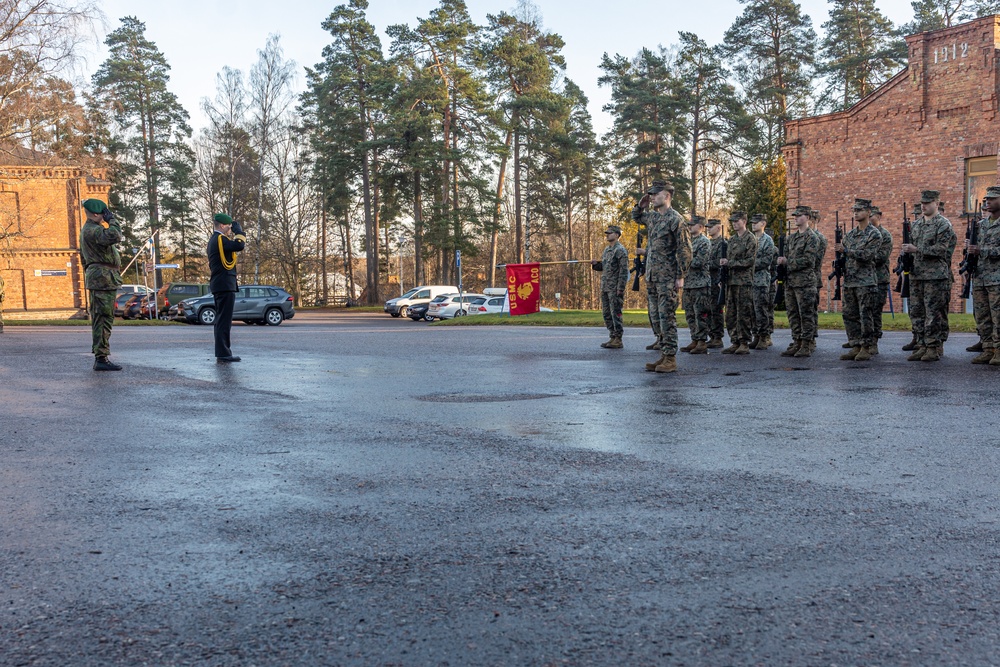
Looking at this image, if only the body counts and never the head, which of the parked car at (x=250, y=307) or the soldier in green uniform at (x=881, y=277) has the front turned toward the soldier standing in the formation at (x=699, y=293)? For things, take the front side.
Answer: the soldier in green uniform

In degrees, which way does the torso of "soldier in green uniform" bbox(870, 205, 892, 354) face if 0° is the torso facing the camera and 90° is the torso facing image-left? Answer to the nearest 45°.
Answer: approximately 90°

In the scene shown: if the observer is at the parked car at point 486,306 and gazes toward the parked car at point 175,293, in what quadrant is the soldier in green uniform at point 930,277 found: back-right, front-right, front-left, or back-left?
back-left

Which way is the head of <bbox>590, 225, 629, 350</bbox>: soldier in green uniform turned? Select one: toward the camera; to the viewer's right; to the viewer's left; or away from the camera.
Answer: to the viewer's left

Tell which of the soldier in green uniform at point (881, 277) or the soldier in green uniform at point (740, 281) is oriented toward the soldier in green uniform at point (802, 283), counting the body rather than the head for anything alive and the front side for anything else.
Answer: the soldier in green uniform at point (881, 277)

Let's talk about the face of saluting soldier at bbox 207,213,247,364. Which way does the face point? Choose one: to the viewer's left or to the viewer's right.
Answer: to the viewer's right

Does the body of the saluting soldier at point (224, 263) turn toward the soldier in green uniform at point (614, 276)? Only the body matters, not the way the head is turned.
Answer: yes

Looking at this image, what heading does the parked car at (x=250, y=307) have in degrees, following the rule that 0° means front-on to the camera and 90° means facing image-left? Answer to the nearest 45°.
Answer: approximately 90°

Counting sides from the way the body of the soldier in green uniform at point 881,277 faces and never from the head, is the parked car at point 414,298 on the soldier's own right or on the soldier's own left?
on the soldier's own right

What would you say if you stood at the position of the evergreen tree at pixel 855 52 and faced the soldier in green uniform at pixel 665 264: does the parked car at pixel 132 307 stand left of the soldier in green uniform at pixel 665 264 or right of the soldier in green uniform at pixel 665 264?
right

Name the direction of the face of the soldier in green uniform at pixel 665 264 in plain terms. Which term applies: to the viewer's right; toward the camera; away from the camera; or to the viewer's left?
to the viewer's left

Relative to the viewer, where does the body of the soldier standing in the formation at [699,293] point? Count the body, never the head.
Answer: to the viewer's left

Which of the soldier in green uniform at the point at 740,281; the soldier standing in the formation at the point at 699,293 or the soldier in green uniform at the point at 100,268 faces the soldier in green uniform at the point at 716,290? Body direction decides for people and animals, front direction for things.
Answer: the soldier in green uniform at the point at 100,268
